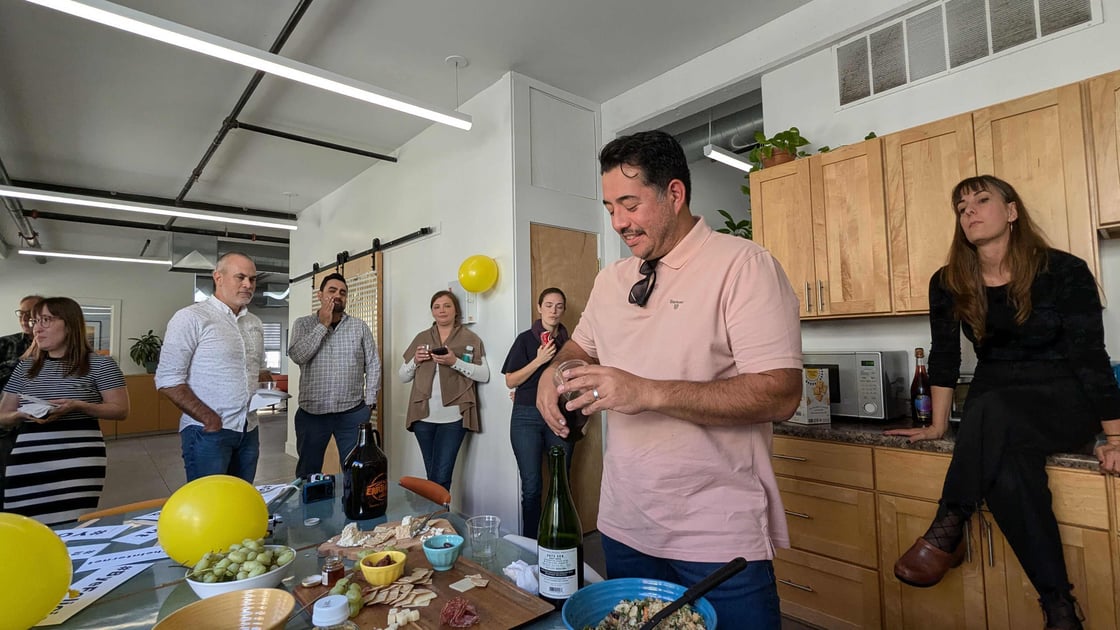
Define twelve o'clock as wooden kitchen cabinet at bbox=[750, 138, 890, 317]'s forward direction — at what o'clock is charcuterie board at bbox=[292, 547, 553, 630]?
The charcuterie board is roughly at 11 o'clock from the wooden kitchen cabinet.

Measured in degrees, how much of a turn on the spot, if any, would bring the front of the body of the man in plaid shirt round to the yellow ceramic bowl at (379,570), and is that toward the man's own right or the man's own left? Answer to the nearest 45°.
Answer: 0° — they already face it

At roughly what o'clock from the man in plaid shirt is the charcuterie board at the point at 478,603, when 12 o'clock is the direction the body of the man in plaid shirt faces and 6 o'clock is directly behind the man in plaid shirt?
The charcuterie board is roughly at 12 o'clock from the man in plaid shirt.

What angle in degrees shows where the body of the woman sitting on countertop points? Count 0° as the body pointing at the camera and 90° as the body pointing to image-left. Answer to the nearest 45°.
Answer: approximately 45°

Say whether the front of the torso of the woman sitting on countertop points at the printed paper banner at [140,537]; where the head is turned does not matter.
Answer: yes

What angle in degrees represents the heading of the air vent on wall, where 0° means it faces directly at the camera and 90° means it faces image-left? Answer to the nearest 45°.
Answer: approximately 45°

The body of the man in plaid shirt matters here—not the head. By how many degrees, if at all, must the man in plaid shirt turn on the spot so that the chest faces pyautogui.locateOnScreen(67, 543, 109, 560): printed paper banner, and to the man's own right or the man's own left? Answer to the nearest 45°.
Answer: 0° — they already face it

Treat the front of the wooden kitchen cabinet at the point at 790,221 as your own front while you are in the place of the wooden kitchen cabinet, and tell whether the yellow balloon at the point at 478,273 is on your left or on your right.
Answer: on your right

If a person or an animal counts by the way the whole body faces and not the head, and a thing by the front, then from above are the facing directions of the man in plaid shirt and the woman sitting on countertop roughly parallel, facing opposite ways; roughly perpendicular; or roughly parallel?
roughly perpendicular

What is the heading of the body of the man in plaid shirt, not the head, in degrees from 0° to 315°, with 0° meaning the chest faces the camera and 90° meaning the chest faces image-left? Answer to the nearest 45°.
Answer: approximately 0°

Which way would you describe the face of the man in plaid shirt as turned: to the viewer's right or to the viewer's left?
to the viewer's right
